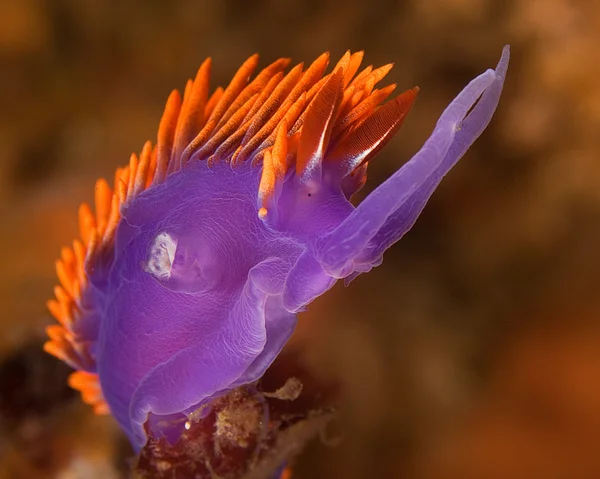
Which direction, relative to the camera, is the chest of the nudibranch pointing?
to the viewer's right
